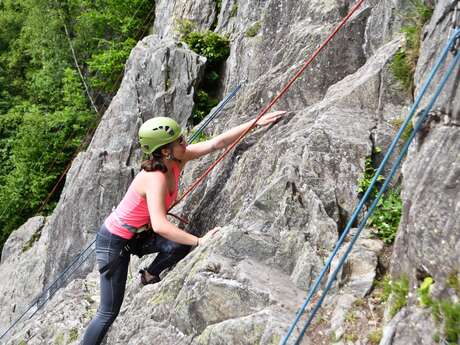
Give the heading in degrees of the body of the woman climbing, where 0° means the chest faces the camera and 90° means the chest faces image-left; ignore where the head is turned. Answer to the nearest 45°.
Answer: approximately 270°

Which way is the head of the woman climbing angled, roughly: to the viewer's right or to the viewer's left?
to the viewer's right

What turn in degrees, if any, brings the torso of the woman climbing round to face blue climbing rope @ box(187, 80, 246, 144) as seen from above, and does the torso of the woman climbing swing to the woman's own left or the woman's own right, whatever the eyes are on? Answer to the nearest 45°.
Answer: approximately 90° to the woman's own left

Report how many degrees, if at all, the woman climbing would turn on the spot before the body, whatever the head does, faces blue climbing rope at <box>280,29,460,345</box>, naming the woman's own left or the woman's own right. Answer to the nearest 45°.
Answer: approximately 45° to the woman's own right

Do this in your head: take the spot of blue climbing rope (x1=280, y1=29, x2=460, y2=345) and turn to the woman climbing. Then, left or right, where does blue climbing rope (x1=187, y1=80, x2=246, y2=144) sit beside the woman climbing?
right
